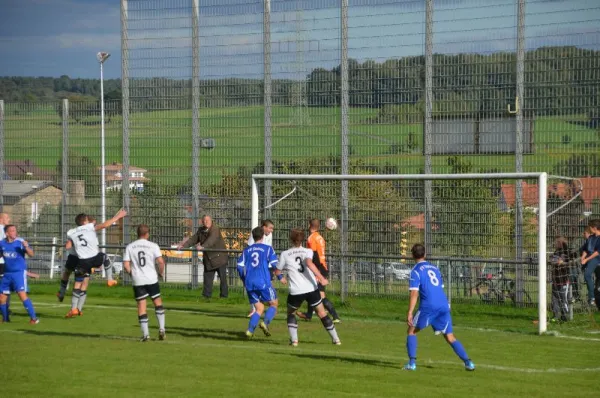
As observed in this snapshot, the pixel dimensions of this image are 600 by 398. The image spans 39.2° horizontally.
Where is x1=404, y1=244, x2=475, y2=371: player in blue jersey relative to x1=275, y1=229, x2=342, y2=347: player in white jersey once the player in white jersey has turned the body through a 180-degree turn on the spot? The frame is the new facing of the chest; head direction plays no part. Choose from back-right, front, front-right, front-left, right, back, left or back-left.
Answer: front-left

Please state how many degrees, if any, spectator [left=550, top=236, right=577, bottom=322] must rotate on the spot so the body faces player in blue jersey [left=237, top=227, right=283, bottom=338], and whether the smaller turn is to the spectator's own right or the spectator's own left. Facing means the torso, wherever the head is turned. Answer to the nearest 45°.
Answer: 0° — they already face them

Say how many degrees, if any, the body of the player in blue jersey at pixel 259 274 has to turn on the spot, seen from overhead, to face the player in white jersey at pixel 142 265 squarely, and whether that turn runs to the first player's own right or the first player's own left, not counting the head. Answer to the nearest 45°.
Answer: approximately 90° to the first player's own left

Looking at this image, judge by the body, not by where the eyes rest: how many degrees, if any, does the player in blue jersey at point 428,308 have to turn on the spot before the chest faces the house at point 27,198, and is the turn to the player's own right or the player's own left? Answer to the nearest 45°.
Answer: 0° — they already face it

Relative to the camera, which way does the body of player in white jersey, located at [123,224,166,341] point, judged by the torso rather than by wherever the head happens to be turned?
away from the camera

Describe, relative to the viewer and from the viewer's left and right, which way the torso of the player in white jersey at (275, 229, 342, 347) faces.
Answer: facing away from the viewer

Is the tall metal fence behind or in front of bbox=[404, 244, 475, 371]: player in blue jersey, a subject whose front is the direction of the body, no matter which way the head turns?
in front

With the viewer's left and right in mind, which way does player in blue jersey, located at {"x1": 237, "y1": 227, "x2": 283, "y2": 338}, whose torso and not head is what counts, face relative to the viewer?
facing away from the viewer

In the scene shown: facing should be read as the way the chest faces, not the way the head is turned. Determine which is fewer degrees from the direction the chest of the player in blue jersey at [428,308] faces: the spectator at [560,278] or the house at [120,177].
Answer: the house

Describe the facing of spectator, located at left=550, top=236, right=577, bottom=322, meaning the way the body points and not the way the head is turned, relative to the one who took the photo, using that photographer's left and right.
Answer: facing the viewer and to the left of the viewer

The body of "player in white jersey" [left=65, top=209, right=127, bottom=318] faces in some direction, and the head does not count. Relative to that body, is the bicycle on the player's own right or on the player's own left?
on the player's own right
